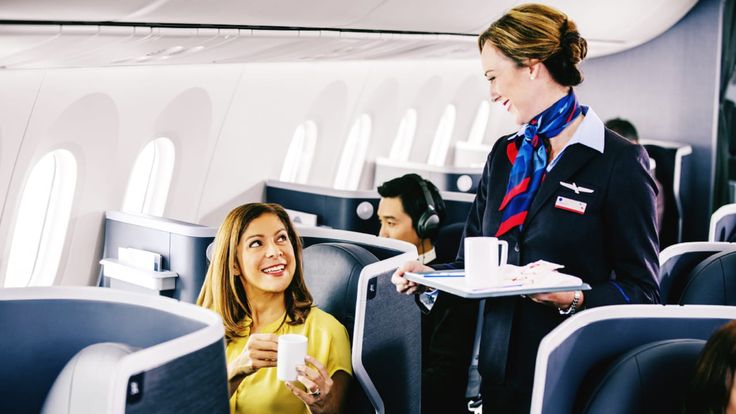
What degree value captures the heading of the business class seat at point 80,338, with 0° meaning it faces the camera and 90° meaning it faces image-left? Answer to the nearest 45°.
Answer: approximately 45°

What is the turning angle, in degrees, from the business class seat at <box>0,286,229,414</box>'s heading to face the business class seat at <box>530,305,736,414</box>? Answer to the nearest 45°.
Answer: approximately 90° to its left

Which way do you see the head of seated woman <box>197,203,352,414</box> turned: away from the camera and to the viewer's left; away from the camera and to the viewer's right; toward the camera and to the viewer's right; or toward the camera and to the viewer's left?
toward the camera and to the viewer's right

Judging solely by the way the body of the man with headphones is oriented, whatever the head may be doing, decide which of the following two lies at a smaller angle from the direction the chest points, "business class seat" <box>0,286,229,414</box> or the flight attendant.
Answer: the business class seat

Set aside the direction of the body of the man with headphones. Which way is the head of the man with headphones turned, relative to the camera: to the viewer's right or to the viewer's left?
to the viewer's left
